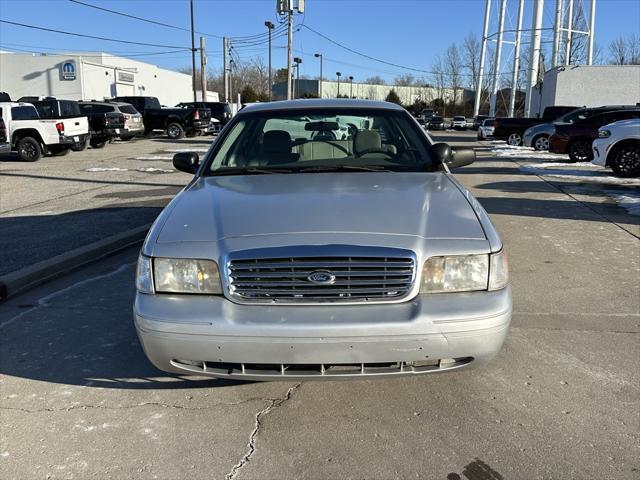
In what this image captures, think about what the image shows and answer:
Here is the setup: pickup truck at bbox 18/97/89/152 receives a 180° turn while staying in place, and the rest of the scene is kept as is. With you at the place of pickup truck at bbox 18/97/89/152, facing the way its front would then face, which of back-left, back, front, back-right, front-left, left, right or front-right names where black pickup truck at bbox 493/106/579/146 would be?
front-left

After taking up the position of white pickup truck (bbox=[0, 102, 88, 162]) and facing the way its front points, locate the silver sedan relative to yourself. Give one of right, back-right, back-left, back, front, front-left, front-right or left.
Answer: back-left

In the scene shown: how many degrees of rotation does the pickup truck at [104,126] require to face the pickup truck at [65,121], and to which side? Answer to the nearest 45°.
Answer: approximately 135° to its left

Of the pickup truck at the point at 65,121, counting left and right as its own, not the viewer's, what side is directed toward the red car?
back

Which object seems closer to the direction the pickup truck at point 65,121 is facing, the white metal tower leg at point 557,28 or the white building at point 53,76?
the white building

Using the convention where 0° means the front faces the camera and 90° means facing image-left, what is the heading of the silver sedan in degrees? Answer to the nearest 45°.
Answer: approximately 0°

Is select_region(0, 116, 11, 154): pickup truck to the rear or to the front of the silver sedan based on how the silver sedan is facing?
to the rear

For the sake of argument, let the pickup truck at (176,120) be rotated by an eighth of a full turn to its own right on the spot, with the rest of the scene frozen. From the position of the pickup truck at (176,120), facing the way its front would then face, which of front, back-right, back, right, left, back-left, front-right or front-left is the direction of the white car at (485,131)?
right
